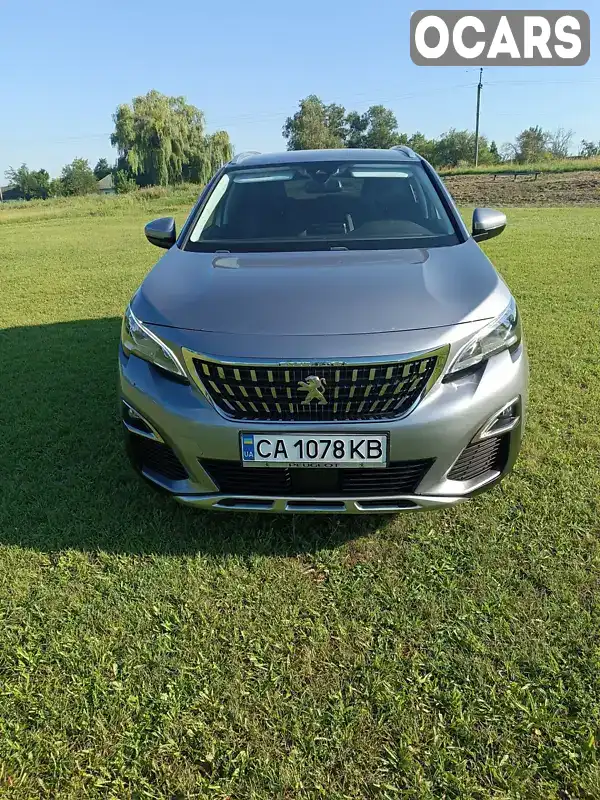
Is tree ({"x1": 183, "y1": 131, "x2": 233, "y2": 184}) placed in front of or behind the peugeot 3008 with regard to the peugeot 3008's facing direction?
behind

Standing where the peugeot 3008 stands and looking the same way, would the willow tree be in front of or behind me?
behind

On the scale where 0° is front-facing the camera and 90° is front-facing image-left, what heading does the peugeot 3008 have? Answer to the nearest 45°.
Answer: approximately 0°

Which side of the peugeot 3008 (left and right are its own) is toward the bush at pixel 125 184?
back
